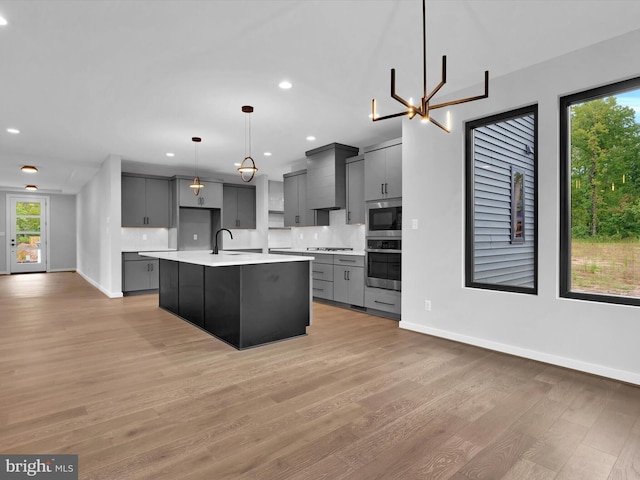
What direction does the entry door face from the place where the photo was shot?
facing the viewer

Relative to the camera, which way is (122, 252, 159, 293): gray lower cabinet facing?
toward the camera

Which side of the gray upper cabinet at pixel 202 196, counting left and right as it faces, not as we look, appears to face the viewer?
front

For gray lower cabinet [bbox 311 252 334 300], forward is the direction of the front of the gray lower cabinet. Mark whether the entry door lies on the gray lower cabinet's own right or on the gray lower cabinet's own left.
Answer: on the gray lower cabinet's own right

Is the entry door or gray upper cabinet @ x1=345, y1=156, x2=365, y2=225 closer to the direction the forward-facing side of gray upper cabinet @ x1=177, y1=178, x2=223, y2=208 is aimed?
the gray upper cabinet

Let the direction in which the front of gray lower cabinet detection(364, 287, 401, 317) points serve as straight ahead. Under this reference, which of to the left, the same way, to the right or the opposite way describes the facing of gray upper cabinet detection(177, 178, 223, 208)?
to the left

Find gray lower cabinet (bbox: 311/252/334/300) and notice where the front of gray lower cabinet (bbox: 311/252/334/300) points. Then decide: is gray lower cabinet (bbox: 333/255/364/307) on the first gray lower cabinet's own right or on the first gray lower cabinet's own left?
on the first gray lower cabinet's own left

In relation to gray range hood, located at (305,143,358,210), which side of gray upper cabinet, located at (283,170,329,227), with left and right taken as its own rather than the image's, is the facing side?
left

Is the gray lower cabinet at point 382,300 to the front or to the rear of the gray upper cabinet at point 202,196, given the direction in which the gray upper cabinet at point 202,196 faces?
to the front

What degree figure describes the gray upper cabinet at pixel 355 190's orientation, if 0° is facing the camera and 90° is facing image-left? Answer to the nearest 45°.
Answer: approximately 45°

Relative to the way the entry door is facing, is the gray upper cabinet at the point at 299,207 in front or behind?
in front

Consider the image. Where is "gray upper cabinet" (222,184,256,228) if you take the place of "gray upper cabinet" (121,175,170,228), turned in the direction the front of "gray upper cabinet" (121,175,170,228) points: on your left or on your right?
on your left

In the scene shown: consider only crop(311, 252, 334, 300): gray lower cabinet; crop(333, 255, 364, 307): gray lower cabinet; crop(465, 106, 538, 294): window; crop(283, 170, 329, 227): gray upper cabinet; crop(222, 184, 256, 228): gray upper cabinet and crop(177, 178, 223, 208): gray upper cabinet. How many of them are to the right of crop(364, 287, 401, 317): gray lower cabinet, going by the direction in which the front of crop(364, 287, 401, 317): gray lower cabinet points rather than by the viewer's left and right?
5

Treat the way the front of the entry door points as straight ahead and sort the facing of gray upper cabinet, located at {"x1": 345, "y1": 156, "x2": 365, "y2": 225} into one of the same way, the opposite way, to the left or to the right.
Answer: to the right

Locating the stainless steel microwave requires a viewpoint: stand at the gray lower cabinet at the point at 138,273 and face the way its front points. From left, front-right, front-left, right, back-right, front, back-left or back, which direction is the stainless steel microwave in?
front-left

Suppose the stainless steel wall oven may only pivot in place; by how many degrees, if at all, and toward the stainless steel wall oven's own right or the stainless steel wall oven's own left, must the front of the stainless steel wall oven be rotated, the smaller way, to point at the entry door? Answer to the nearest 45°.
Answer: approximately 90° to the stainless steel wall oven's own right

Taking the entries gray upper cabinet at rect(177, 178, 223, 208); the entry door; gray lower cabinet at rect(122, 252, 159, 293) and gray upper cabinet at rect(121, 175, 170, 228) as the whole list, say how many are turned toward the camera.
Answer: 4

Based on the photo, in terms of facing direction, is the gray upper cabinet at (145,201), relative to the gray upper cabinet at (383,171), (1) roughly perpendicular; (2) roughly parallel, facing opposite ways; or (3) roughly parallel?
roughly perpendicular

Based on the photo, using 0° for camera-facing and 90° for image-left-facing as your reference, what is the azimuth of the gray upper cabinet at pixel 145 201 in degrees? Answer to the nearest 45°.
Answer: approximately 0°

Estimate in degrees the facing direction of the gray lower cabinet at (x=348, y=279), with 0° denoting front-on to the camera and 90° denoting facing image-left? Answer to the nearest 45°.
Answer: approximately 45°
